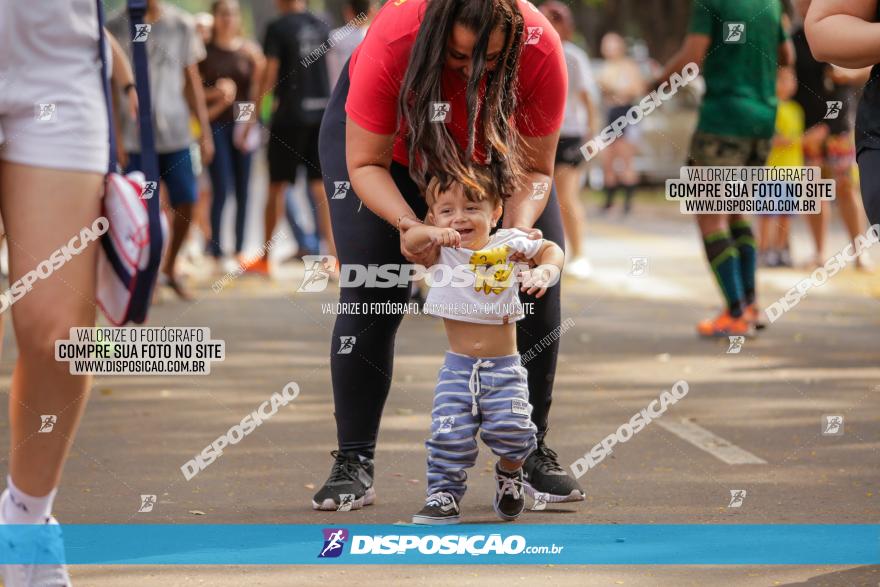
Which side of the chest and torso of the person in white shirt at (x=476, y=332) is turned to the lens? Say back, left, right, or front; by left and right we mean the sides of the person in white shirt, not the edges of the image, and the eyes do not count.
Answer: front

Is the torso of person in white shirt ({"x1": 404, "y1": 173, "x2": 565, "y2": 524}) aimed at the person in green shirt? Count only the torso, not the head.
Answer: no

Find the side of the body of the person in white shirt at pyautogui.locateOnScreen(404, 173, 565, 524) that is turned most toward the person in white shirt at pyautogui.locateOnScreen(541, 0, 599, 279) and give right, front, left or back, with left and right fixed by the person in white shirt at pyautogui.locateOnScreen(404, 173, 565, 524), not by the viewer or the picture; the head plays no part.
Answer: back

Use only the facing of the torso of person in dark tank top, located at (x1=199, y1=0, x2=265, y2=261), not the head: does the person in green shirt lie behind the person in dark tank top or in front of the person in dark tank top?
in front

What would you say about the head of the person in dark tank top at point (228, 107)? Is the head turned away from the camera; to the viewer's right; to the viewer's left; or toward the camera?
toward the camera

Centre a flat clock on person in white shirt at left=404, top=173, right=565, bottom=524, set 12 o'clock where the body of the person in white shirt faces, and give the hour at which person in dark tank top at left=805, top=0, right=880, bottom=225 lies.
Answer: The person in dark tank top is roughly at 10 o'clock from the person in white shirt.

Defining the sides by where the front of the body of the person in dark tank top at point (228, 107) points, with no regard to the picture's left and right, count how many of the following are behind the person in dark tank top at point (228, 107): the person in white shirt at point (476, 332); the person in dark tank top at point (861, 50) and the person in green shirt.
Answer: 0

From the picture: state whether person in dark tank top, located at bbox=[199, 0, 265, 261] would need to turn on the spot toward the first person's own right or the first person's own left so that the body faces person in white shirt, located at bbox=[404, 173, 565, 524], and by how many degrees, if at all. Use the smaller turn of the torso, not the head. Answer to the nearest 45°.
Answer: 0° — they already face them

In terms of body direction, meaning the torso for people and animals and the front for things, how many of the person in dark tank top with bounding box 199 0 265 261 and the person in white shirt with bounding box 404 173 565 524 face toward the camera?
2

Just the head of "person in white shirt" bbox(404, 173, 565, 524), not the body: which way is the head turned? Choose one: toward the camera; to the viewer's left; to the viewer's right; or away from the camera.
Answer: toward the camera
